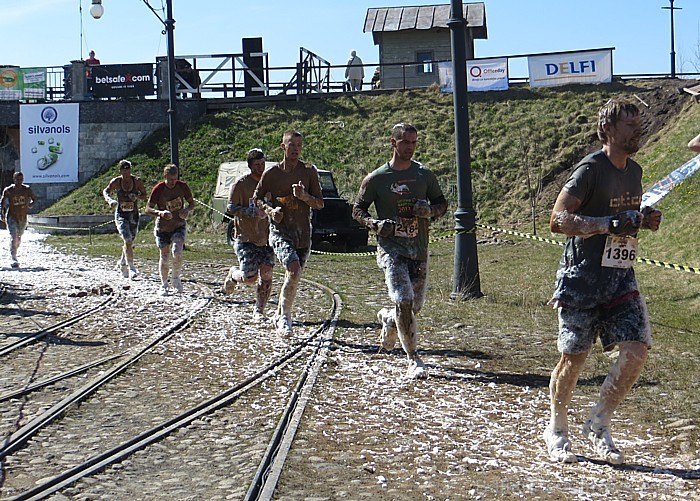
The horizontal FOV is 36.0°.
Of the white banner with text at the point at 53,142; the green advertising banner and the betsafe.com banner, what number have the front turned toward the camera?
3

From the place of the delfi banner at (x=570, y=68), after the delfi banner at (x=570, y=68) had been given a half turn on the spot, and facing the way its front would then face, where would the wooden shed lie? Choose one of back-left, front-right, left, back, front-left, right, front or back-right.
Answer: front-left

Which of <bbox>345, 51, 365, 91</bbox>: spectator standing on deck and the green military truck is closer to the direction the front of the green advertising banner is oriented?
the green military truck

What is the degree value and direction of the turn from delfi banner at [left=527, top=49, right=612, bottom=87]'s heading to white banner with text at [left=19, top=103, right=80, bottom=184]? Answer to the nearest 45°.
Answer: approximately 90° to its right

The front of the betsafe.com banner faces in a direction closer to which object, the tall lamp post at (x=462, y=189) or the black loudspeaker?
the tall lamp post

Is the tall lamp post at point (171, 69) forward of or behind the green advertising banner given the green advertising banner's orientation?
forward

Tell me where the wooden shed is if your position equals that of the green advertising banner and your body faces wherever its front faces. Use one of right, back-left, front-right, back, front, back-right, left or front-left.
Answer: left

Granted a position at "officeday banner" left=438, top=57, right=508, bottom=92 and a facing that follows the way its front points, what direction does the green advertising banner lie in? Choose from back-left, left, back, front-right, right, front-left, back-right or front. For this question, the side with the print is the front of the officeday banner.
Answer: right

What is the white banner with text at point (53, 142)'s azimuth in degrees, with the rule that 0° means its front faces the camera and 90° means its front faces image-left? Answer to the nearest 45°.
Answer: approximately 0°

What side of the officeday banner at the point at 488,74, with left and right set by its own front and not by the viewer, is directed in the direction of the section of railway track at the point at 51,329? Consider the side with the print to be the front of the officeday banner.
front

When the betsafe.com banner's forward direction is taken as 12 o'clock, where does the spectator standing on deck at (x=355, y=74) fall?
The spectator standing on deck is roughly at 9 o'clock from the betsafe.com banner.

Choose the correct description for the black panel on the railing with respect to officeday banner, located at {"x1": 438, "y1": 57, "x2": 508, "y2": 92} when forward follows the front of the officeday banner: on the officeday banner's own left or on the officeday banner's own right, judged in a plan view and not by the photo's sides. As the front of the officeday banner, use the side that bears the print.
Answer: on the officeday banner's own right
